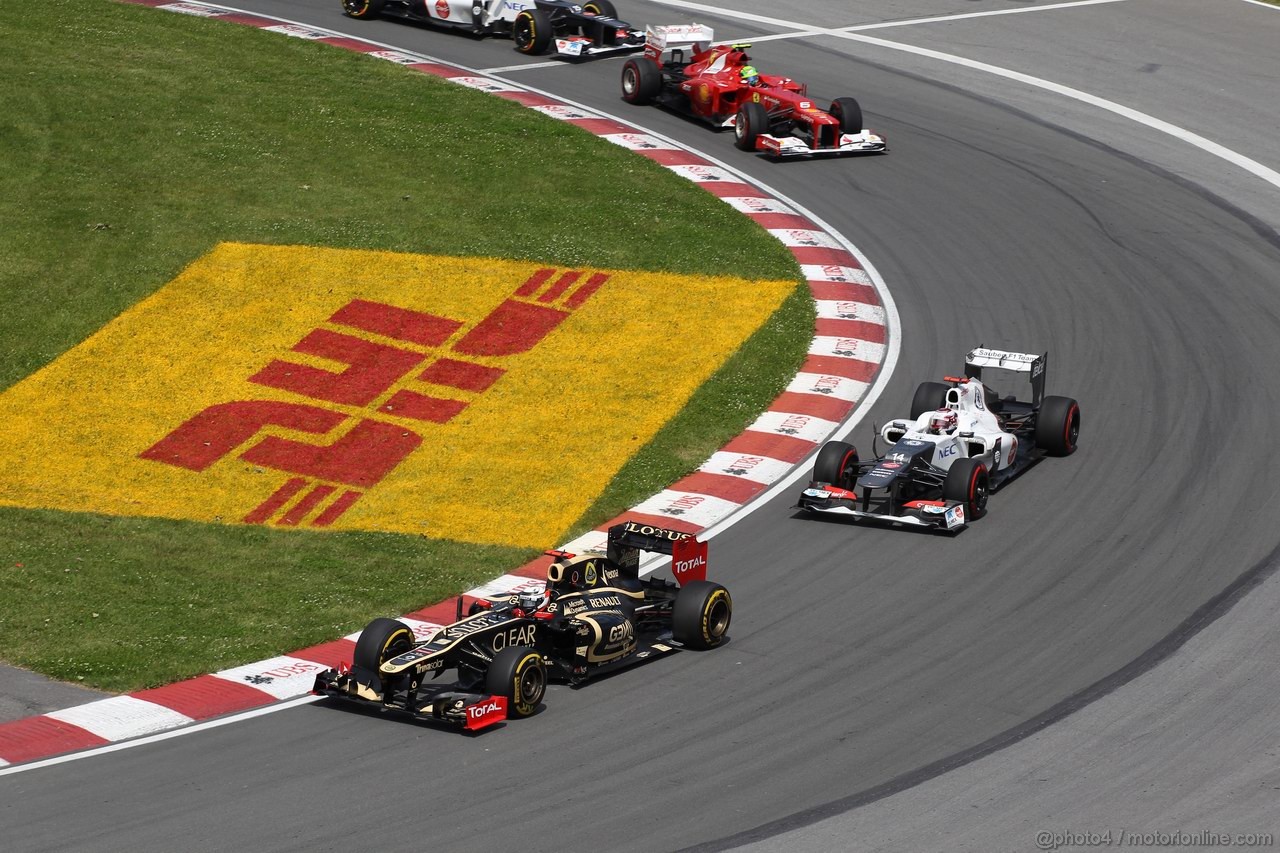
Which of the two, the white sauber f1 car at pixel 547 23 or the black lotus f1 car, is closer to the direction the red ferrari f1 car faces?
the black lotus f1 car

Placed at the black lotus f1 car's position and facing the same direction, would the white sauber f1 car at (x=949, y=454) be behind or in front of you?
behind

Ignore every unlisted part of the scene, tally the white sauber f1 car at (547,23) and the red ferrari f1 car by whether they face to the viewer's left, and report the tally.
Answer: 0

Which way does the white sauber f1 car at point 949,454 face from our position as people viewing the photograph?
facing the viewer and to the left of the viewer

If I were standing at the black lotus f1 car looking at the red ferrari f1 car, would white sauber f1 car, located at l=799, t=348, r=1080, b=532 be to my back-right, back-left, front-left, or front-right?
front-right

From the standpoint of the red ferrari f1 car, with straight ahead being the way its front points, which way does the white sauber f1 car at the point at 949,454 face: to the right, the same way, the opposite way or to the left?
to the right

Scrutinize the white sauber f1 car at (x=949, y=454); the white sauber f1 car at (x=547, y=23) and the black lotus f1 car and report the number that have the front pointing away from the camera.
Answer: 0

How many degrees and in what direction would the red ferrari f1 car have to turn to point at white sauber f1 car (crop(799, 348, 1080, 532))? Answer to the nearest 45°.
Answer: approximately 45° to its right

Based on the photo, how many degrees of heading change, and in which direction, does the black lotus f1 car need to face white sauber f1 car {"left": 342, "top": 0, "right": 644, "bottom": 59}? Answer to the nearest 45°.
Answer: approximately 135° to its right

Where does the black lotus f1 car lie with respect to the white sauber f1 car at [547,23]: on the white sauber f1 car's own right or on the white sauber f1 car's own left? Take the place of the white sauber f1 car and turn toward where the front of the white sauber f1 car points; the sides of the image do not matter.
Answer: on the white sauber f1 car's own right

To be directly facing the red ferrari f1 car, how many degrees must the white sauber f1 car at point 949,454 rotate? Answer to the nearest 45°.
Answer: approximately 135° to its right

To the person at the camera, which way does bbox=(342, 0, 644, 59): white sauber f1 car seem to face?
facing the viewer and to the right of the viewer

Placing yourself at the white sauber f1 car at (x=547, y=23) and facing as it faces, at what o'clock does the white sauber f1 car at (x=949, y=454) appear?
the white sauber f1 car at (x=949, y=454) is roughly at 1 o'clock from the white sauber f1 car at (x=547, y=23).

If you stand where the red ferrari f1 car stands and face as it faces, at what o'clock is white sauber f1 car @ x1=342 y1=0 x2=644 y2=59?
The white sauber f1 car is roughly at 6 o'clock from the red ferrari f1 car.

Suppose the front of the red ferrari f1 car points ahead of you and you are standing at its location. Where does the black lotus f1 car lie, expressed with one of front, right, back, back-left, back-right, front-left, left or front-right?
front-right

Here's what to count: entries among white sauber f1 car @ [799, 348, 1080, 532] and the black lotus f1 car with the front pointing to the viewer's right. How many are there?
0
